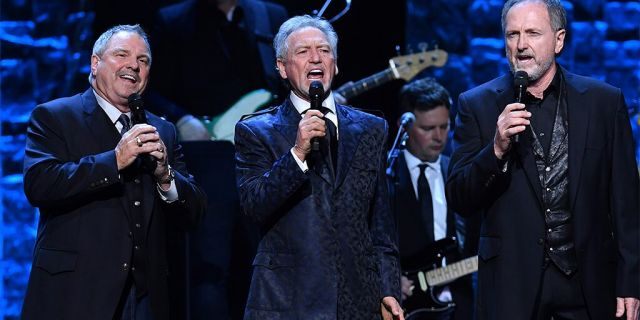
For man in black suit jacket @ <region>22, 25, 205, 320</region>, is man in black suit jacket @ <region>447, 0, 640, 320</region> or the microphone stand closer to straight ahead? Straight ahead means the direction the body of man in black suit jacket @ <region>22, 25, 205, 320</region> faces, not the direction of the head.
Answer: the man in black suit jacket

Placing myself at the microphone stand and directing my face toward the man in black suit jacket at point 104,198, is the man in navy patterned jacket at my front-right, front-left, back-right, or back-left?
front-left

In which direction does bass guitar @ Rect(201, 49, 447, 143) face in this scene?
toward the camera

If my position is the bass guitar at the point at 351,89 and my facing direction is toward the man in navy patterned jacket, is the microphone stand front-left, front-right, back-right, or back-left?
front-left

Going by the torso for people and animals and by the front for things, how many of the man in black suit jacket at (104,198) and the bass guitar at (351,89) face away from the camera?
0

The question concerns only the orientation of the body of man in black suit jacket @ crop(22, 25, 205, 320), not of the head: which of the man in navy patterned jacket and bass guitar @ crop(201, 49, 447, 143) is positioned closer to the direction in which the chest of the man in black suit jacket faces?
the man in navy patterned jacket

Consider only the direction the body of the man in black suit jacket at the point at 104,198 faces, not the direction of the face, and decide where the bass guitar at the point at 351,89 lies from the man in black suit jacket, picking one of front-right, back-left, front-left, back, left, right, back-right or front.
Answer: left

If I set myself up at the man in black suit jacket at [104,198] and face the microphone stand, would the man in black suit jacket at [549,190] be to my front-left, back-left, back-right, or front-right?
front-right

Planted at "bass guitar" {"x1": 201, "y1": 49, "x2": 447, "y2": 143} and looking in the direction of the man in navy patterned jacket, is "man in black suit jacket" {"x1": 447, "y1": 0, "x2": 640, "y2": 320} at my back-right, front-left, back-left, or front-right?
front-left

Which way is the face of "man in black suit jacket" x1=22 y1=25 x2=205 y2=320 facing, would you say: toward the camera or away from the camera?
toward the camera

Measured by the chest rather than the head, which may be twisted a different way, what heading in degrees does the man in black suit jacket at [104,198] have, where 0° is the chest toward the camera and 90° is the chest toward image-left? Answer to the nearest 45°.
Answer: approximately 315°

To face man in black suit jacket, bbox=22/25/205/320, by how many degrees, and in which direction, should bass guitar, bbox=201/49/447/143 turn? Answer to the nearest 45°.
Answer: approximately 45° to its right

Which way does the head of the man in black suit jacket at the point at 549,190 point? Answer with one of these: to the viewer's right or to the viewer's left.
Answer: to the viewer's left
